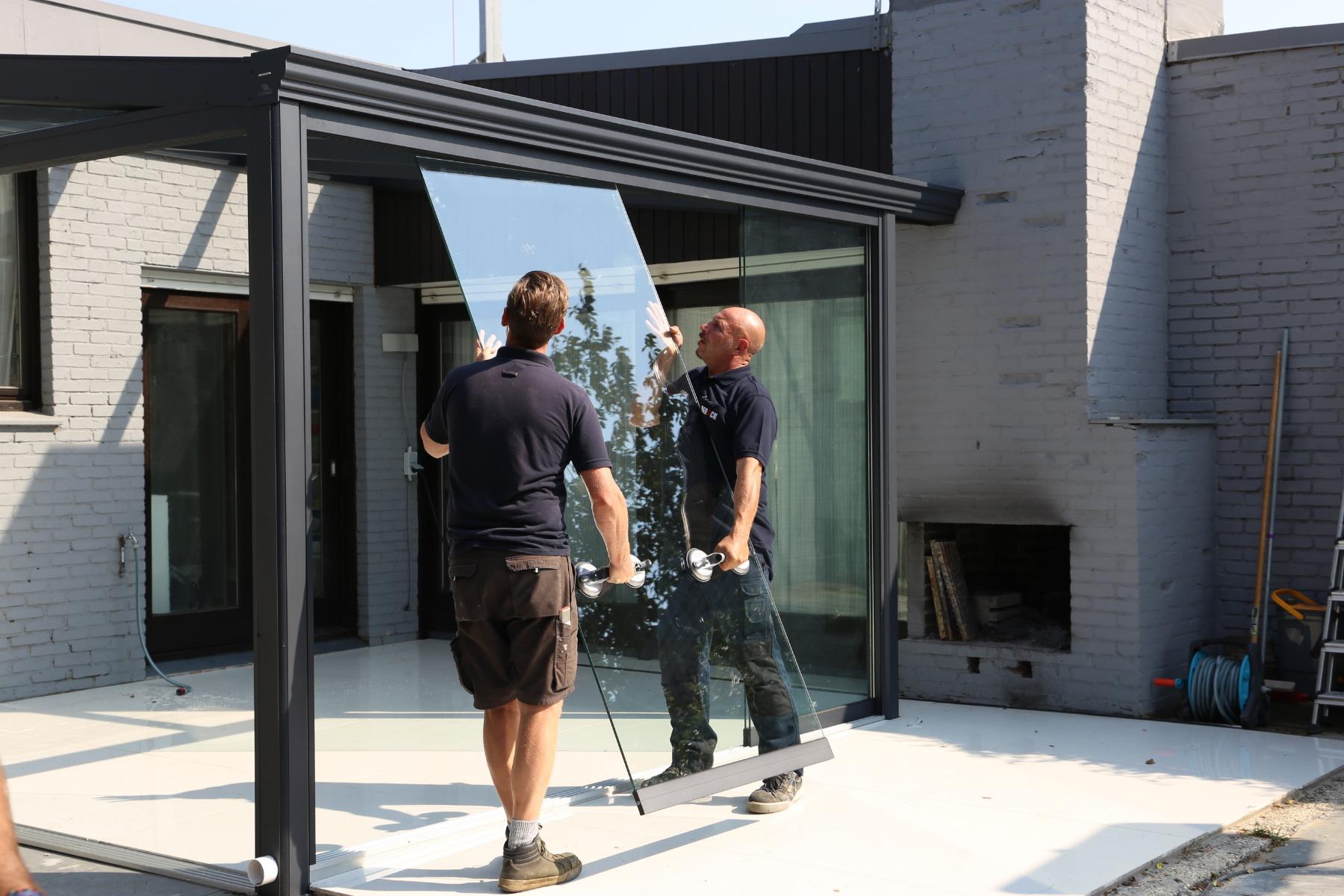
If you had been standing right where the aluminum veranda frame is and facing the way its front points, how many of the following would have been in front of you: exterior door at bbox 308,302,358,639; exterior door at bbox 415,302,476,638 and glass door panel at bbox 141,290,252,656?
0

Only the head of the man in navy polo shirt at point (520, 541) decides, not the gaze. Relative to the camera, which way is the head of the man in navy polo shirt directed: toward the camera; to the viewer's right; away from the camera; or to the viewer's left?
away from the camera

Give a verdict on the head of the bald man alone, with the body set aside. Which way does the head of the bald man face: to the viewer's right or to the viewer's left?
to the viewer's left

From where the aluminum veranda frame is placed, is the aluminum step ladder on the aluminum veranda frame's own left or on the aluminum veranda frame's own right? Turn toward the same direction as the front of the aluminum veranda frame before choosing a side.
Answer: on the aluminum veranda frame's own left

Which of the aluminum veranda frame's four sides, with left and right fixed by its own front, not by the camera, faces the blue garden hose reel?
left

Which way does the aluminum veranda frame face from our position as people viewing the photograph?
facing the viewer and to the right of the viewer
